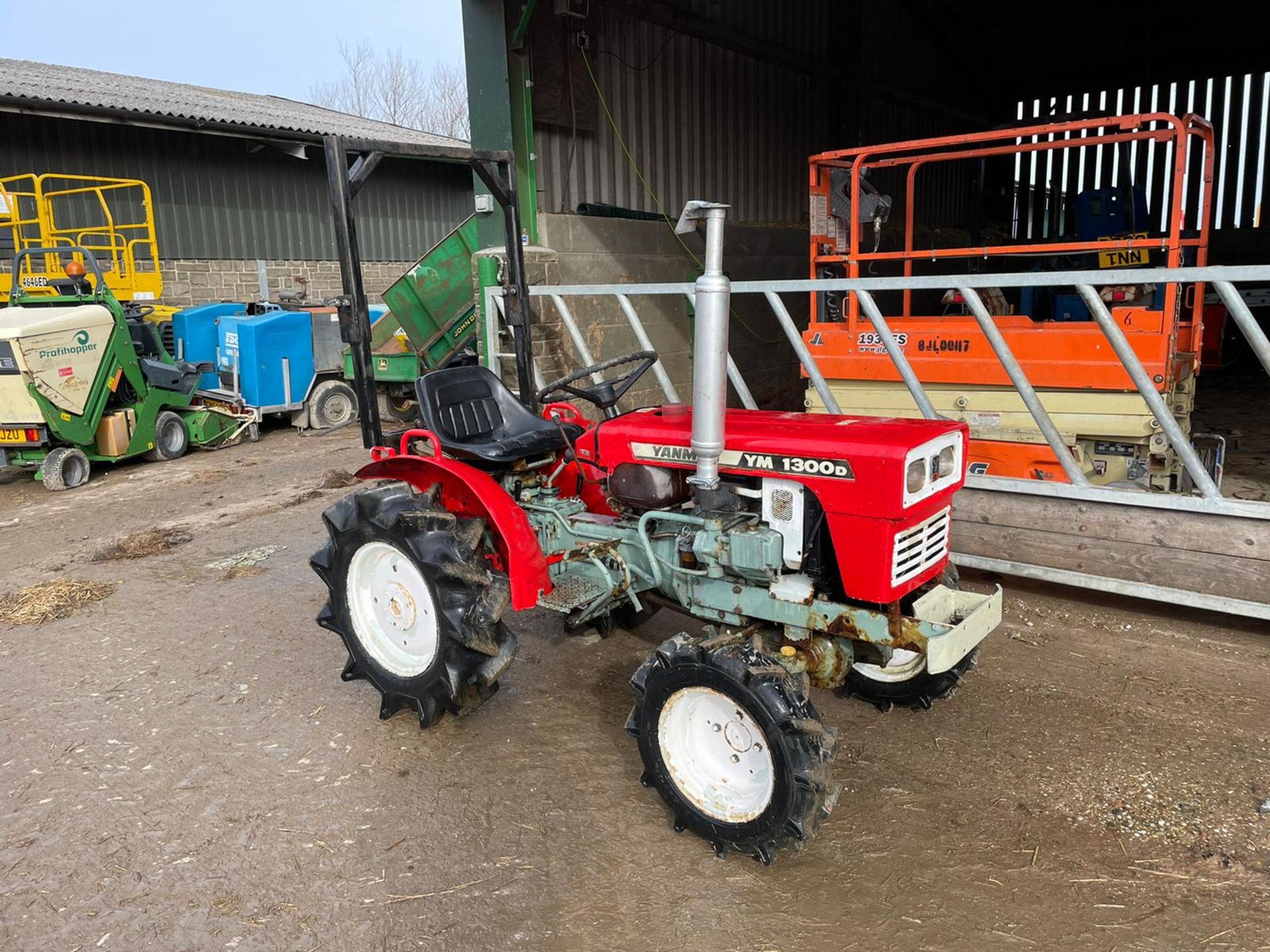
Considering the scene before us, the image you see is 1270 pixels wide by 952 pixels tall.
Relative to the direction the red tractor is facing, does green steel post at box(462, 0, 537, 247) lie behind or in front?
behind

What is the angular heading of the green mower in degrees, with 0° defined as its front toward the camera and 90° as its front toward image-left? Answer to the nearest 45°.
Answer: approximately 225°

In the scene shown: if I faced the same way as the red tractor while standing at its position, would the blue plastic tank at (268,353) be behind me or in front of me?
behind

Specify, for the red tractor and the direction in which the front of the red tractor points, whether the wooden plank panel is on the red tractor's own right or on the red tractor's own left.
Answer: on the red tractor's own left

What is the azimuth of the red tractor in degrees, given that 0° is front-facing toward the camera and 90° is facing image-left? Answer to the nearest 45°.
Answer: approximately 315°

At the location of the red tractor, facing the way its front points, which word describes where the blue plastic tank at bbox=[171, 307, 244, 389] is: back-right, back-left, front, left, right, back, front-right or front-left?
back

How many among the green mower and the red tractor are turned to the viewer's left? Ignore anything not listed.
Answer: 0

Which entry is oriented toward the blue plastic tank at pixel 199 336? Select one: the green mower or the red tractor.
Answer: the green mower

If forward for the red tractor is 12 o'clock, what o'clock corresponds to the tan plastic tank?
The tan plastic tank is roughly at 6 o'clock from the red tractor.

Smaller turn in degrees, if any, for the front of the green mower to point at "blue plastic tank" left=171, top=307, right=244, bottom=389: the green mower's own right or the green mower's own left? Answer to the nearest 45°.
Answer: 0° — it already faces it
